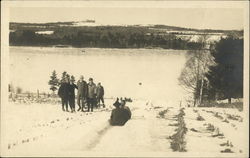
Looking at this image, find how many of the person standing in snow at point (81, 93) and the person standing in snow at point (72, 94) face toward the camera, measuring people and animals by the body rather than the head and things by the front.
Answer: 2

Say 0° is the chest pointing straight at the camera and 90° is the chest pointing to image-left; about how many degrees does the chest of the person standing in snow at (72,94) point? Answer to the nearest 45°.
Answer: approximately 0°

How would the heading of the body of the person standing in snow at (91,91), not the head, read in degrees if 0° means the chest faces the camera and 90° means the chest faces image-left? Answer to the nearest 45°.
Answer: approximately 0°

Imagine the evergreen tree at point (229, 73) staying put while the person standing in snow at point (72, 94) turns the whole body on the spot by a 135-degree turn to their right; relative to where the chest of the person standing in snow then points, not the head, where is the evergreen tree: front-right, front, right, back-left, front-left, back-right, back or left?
back-right
